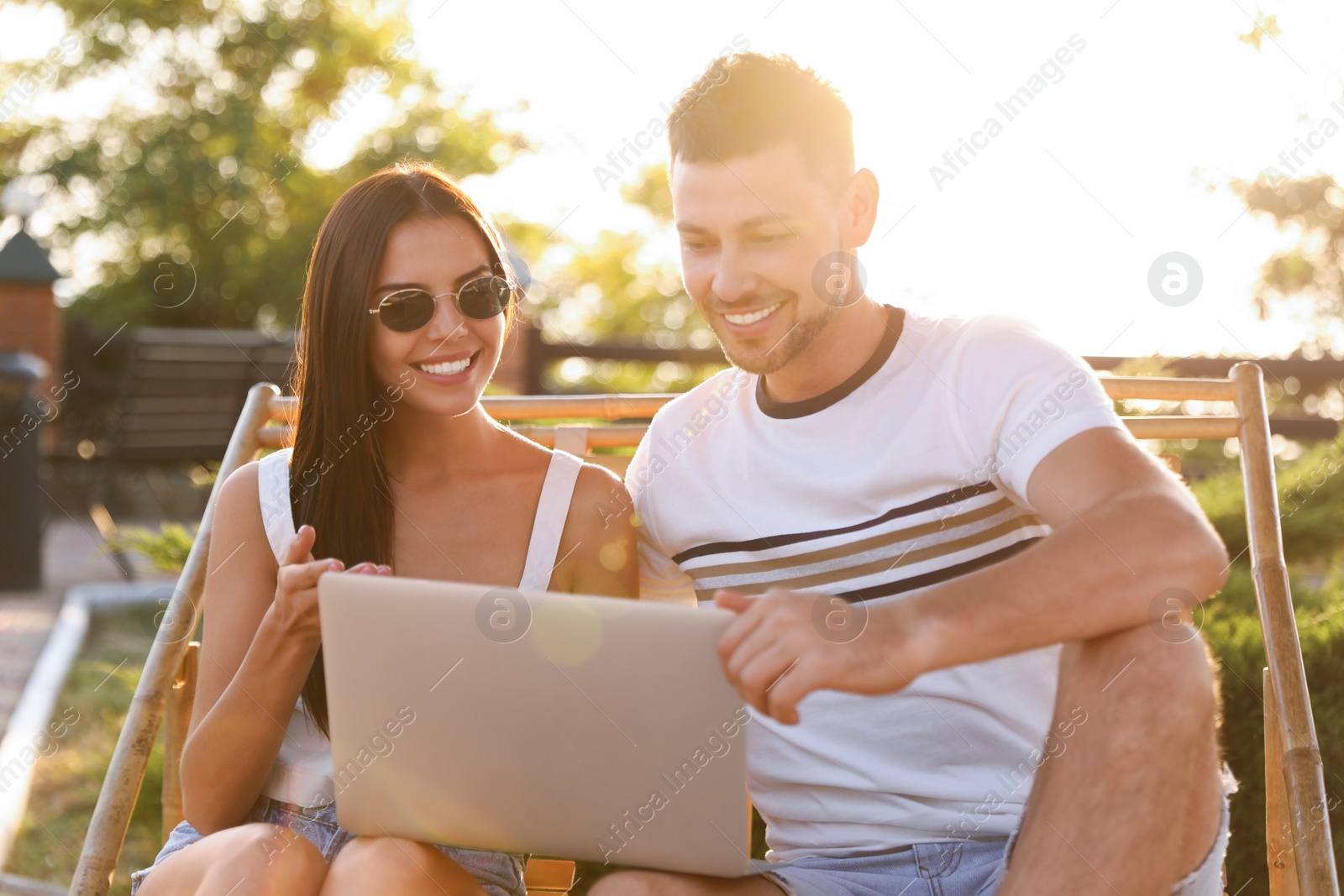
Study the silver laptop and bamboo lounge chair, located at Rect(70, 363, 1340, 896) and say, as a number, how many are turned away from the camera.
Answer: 1

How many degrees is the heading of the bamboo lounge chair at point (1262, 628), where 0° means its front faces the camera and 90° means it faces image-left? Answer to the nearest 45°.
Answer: approximately 0°

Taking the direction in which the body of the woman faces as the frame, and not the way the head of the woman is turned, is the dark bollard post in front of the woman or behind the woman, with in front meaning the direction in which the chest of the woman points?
behind

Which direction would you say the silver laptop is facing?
away from the camera

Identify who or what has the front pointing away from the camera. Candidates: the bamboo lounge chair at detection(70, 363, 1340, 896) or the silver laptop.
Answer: the silver laptop

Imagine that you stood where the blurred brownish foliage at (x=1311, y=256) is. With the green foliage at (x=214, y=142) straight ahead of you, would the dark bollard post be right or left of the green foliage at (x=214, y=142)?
left

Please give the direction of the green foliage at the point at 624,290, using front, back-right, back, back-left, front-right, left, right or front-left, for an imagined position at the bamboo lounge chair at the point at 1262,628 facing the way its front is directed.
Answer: back

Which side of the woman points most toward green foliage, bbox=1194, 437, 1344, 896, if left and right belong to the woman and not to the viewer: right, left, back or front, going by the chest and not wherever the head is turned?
left

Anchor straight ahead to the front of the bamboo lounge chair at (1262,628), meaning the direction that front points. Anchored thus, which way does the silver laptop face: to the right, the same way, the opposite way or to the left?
the opposite way

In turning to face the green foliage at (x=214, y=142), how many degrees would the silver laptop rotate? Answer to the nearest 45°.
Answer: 0° — it already faces it

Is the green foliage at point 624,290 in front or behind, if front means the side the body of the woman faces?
behind
